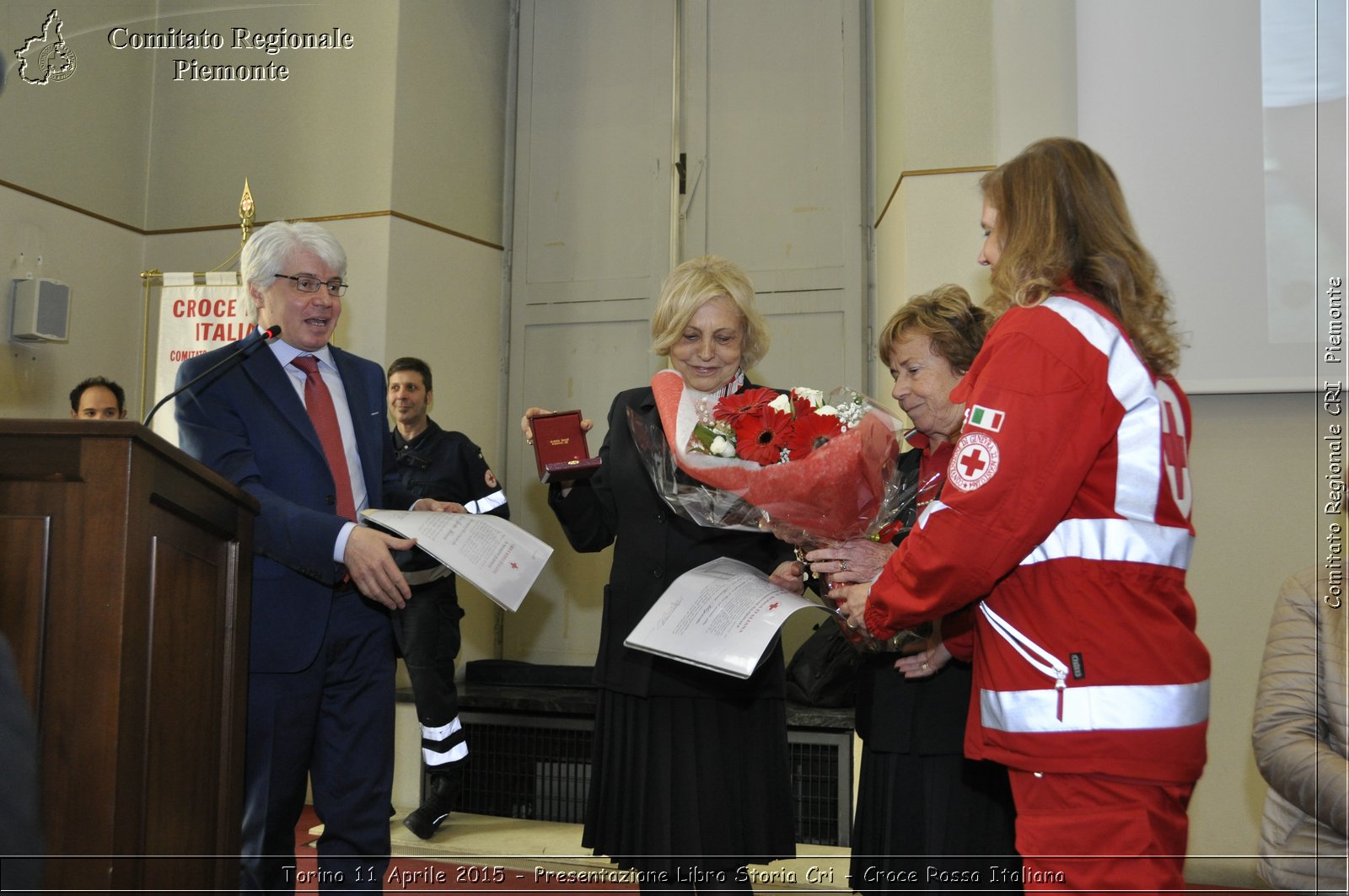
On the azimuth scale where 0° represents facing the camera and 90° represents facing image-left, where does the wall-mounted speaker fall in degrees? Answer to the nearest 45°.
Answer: approximately 315°

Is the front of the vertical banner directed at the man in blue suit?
yes

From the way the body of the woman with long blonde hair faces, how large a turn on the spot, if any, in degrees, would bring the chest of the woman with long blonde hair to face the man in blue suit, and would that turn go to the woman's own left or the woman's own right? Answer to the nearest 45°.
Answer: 0° — they already face them

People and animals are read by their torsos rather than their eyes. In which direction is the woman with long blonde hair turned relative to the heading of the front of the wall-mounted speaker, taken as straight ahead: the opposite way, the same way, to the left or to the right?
the opposite way

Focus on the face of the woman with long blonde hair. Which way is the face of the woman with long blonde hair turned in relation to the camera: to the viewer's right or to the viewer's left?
to the viewer's left

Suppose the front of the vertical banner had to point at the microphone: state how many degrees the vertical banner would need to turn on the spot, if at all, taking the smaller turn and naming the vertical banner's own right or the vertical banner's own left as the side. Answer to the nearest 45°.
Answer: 0° — it already faces it

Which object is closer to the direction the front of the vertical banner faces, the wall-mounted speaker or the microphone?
the microphone

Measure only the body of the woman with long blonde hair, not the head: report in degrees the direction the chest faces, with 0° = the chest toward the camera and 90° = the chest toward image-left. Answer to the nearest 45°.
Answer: approximately 90°

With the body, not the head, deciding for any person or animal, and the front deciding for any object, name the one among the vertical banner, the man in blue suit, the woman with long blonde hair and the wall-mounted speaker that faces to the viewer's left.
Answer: the woman with long blonde hair

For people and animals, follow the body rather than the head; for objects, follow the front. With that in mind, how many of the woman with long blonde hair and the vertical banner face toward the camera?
1

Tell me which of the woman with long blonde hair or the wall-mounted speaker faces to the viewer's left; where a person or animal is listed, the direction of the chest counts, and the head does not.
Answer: the woman with long blonde hair

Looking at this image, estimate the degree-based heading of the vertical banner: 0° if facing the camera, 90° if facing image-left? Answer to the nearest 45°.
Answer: approximately 0°

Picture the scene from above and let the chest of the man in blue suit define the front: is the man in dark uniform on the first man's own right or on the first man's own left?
on the first man's own left

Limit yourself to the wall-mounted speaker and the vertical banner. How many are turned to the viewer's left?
0
